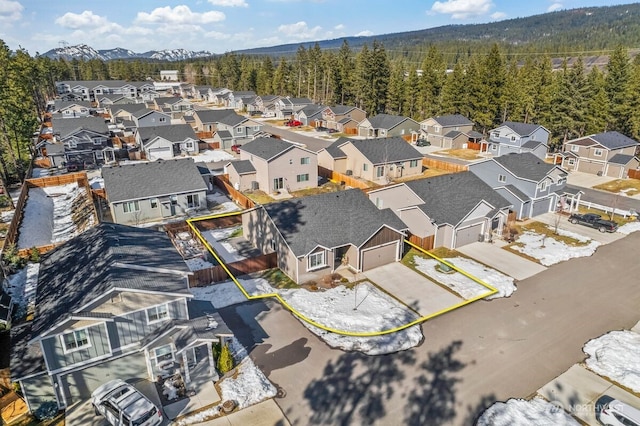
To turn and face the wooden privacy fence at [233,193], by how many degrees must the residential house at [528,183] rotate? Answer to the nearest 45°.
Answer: approximately 135° to its right

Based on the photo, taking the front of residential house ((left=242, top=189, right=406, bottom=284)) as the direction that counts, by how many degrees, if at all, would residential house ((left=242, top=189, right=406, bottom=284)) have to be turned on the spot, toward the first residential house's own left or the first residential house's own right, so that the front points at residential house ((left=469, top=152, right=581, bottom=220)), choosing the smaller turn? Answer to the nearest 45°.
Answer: approximately 90° to the first residential house's own left

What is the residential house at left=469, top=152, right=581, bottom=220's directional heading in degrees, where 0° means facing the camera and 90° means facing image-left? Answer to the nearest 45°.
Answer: approximately 315°

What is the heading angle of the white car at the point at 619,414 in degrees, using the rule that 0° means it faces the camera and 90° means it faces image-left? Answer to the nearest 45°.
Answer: approximately 315°

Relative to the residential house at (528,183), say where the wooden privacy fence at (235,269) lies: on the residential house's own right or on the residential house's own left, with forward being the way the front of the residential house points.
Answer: on the residential house's own right

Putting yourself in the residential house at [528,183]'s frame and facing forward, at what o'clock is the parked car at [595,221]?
The parked car is roughly at 11 o'clock from the residential house.

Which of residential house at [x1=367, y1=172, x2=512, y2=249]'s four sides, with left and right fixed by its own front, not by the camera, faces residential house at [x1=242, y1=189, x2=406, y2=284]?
right

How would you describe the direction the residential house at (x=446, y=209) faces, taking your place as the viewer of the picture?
facing the viewer and to the right of the viewer

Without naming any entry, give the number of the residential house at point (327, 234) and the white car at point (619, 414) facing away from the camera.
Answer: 0

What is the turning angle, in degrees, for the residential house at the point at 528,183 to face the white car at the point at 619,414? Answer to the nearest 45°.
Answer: approximately 45° to its right

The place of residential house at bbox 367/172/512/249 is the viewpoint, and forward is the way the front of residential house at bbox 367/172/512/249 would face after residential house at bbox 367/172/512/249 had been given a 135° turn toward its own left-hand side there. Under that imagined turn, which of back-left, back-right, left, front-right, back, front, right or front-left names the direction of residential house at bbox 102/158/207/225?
left

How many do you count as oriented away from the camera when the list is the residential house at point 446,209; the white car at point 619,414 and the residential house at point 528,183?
0
